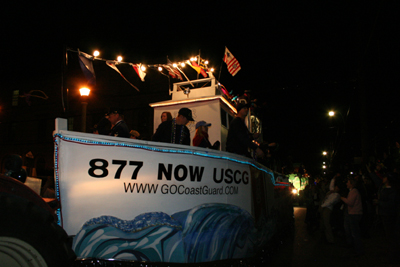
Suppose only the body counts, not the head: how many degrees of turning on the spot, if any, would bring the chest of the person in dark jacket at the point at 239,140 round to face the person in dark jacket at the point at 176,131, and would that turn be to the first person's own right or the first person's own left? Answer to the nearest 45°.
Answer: approximately 135° to the first person's own right

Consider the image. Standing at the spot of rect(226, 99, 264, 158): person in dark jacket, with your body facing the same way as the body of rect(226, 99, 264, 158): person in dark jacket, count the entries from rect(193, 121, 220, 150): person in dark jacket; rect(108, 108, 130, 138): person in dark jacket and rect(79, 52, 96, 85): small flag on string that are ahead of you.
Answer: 0

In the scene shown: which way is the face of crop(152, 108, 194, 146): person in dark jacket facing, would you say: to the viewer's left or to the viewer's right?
to the viewer's right

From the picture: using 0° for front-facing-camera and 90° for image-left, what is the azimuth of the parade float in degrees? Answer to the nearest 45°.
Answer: approximately 45°
